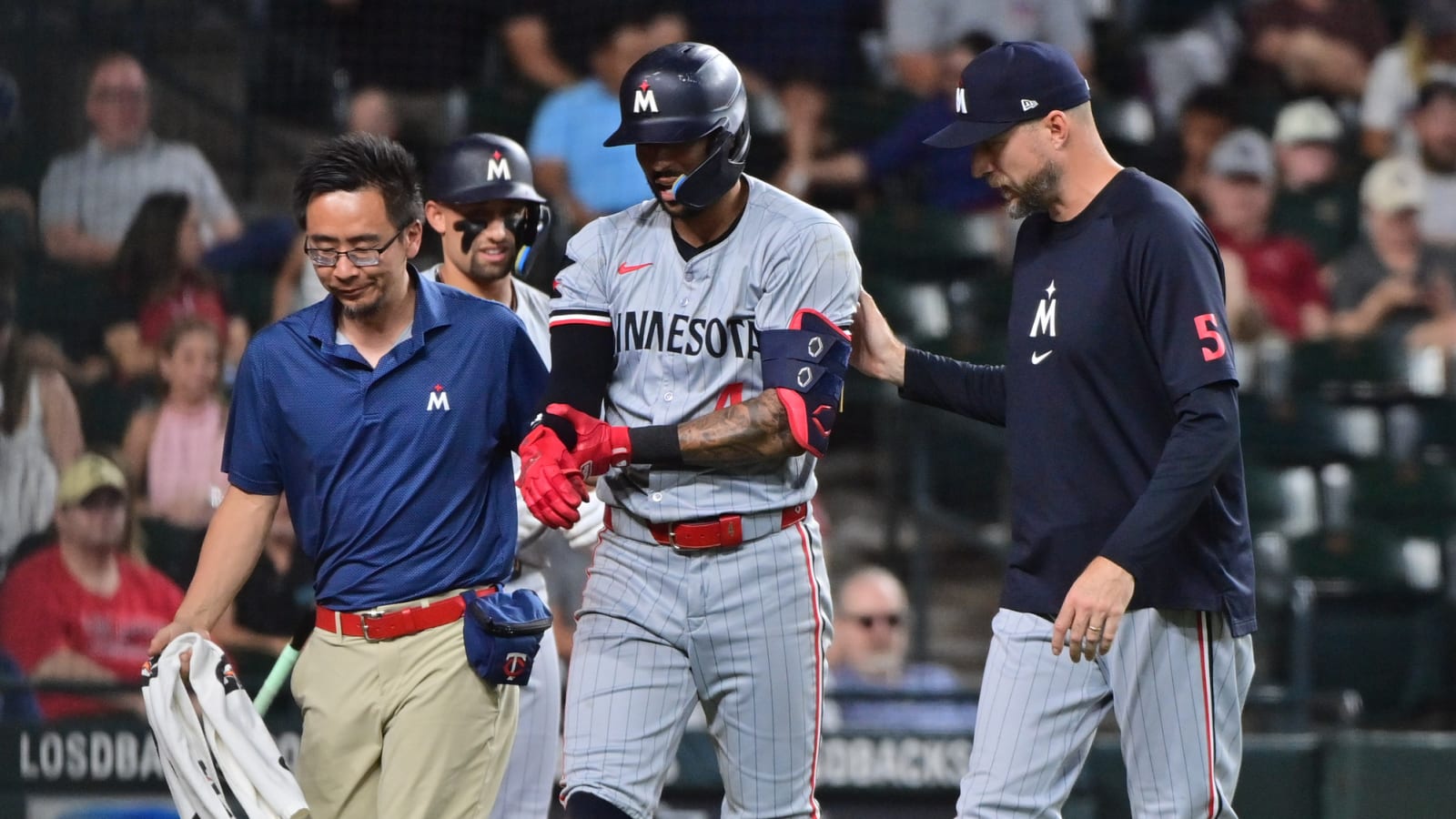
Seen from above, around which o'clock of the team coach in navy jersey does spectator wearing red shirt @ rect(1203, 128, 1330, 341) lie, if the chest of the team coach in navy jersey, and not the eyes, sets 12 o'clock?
The spectator wearing red shirt is roughly at 5 o'clock from the team coach in navy jersey.

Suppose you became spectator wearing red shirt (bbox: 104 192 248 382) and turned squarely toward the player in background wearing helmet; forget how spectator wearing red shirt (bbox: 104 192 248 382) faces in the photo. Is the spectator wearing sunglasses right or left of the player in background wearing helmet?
left

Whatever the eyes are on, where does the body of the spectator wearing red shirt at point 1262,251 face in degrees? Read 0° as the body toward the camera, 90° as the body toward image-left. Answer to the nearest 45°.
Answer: approximately 0°

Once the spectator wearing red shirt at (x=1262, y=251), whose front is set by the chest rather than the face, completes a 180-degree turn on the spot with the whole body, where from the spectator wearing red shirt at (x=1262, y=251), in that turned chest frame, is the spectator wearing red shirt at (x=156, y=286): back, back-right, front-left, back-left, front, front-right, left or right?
back-left

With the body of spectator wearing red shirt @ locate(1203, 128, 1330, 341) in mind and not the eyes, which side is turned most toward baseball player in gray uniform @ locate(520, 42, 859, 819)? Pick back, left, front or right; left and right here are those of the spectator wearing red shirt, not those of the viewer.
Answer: front

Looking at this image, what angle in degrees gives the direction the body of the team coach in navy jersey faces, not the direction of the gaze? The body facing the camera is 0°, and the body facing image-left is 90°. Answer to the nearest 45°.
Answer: approximately 45°

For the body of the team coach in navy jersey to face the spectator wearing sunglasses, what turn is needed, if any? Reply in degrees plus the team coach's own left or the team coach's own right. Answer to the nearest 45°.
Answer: approximately 135° to the team coach's own right

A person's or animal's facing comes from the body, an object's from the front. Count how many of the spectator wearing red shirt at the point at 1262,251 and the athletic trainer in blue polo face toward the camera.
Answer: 2

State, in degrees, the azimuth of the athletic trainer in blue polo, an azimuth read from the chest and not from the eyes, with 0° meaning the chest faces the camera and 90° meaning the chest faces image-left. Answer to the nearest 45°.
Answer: approximately 0°
